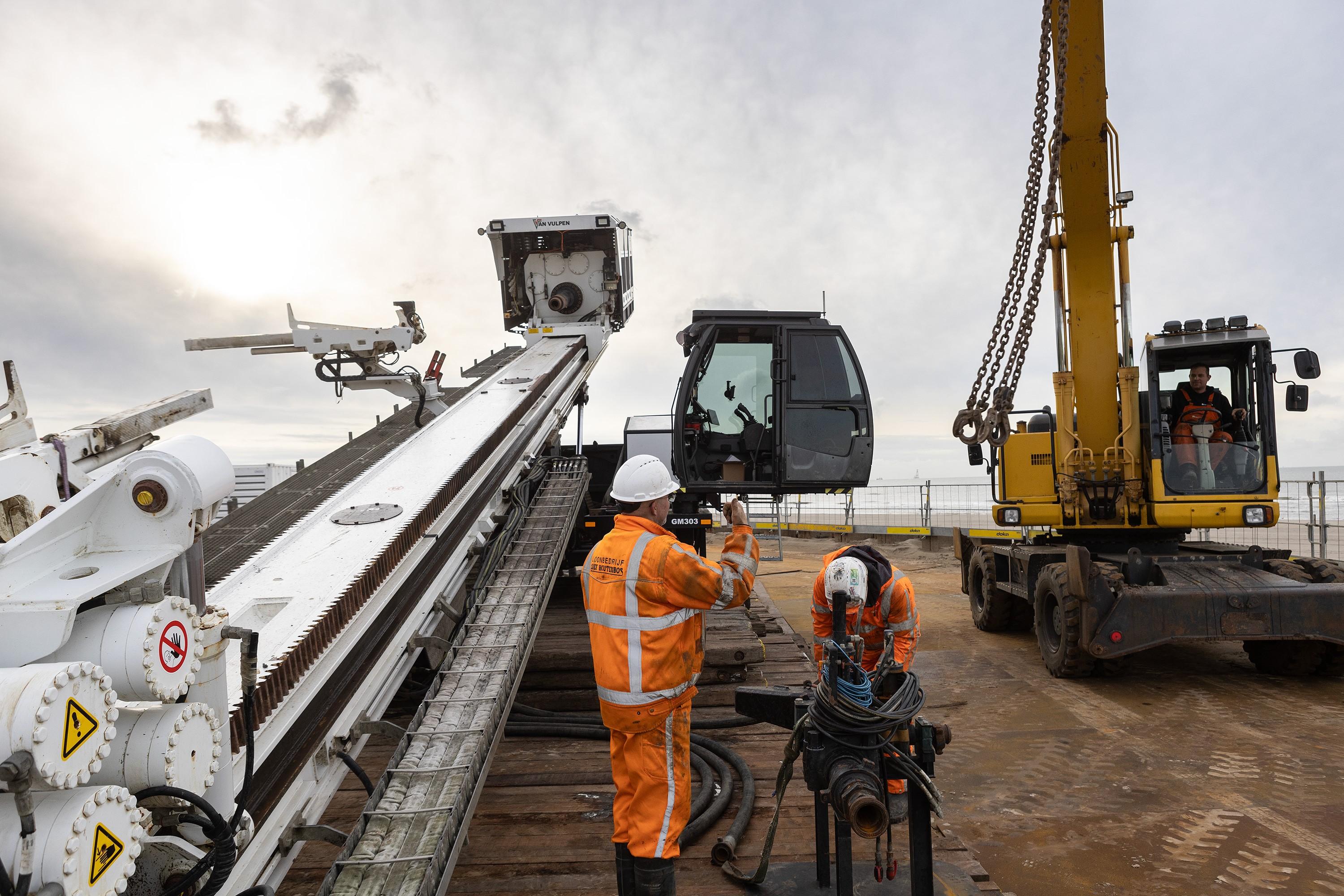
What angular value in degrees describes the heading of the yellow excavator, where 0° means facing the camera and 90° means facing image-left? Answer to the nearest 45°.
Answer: approximately 0°

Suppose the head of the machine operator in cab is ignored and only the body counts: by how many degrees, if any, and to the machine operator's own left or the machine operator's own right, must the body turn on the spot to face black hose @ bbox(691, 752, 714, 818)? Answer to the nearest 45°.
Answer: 0° — they already face it

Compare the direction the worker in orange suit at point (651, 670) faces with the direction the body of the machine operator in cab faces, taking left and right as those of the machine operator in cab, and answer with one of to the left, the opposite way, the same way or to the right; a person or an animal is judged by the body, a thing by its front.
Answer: the opposite way

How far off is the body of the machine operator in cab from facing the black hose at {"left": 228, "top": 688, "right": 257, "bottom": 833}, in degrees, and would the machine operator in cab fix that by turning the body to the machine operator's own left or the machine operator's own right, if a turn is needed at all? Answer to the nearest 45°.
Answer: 0° — they already face it

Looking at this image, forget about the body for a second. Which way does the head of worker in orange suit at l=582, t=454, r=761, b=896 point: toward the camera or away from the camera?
away from the camera

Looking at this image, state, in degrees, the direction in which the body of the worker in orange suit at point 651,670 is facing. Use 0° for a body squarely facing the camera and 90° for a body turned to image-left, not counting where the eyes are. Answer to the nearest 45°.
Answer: approximately 225°

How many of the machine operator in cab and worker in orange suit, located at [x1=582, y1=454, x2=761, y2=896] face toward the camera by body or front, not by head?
1

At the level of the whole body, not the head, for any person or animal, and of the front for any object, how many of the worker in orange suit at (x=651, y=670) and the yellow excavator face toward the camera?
1
